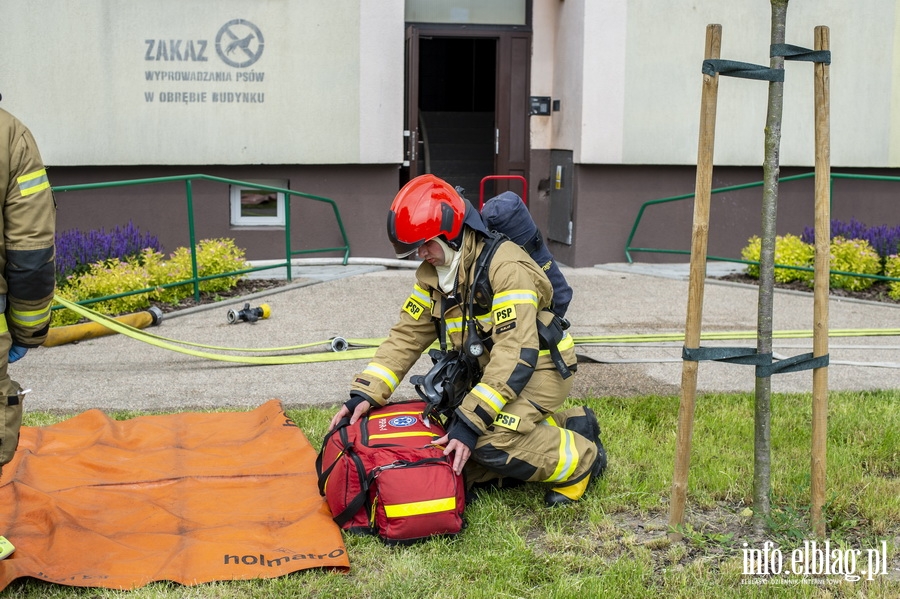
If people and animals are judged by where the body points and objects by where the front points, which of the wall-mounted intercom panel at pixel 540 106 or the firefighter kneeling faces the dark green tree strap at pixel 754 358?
the wall-mounted intercom panel

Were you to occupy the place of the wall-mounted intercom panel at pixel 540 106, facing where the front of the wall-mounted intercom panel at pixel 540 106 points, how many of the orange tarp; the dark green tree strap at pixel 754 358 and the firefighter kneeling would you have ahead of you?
3

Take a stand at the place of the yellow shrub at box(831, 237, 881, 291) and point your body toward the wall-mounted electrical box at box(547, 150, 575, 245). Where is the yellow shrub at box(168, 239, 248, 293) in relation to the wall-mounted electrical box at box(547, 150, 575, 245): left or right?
left

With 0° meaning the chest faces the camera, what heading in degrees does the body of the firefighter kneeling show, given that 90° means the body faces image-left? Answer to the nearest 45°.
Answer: approximately 45°

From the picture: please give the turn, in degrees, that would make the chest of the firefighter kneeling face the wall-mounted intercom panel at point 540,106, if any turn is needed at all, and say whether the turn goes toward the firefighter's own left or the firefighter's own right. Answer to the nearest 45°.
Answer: approximately 135° to the firefighter's own right
